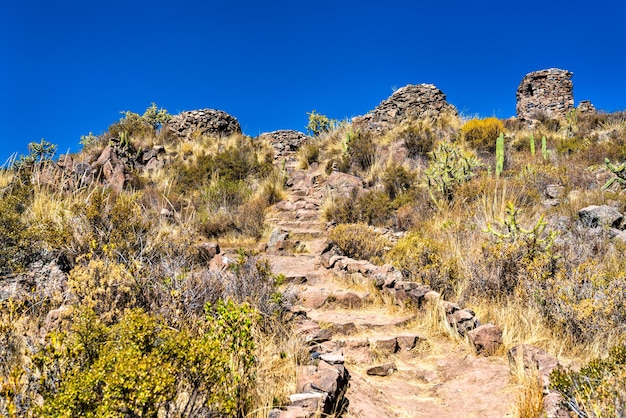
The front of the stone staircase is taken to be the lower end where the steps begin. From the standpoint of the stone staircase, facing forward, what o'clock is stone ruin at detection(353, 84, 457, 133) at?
The stone ruin is roughly at 6 o'clock from the stone staircase.

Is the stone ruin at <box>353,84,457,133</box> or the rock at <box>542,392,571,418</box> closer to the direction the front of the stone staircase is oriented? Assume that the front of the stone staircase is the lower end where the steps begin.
the rock

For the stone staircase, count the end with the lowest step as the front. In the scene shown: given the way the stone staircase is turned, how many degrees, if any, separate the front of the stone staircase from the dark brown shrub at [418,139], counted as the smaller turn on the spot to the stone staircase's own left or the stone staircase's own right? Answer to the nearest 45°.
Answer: approximately 180°

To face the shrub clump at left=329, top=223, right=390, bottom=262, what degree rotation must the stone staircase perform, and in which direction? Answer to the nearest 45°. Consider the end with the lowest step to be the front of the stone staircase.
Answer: approximately 180°

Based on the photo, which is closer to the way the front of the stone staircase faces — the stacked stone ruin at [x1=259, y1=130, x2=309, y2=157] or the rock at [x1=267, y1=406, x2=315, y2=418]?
the rock

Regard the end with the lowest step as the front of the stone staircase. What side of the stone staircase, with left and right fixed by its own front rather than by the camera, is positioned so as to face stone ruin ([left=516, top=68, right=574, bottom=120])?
back

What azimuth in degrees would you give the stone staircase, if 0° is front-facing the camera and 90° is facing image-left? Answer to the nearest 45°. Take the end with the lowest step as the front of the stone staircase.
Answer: approximately 0°

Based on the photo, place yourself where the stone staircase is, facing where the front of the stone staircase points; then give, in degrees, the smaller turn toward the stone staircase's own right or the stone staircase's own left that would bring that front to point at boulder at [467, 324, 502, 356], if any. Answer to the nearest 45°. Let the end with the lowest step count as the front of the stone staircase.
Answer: approximately 90° to the stone staircase's own left

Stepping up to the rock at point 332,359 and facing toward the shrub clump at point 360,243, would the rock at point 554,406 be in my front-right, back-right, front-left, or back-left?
back-right

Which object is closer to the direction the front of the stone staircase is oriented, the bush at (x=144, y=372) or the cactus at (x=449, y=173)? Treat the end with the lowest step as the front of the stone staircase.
the bush

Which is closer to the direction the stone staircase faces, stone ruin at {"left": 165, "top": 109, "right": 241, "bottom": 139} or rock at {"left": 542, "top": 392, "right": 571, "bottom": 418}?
the rock

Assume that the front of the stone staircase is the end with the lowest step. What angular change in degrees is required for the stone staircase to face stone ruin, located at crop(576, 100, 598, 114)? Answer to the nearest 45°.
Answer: approximately 135° to its left

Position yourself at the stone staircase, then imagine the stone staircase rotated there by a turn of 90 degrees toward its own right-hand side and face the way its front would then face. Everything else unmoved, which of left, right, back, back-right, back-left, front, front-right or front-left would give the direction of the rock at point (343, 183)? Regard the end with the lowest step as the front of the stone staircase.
right
